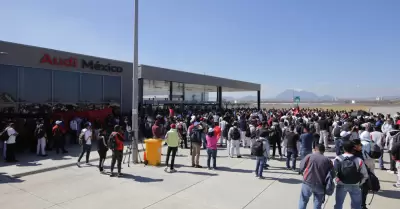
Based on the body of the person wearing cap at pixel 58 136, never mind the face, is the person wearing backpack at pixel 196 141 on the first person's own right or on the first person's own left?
on the first person's own right

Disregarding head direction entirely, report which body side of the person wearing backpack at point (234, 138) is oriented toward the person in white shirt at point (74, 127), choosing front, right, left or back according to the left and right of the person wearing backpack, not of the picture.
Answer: left

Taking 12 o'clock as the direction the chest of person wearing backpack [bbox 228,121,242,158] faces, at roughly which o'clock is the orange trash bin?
The orange trash bin is roughly at 8 o'clock from the person wearing backpack.

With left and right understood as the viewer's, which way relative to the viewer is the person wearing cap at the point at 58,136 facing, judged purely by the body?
facing away from the viewer and to the right of the viewer

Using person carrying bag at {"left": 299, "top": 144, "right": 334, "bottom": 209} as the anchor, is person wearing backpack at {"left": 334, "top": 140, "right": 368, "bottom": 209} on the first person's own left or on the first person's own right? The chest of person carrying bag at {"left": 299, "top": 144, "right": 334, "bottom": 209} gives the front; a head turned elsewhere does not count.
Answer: on the first person's own right

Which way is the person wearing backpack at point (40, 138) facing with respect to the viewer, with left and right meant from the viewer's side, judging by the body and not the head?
facing away from the viewer and to the right of the viewer

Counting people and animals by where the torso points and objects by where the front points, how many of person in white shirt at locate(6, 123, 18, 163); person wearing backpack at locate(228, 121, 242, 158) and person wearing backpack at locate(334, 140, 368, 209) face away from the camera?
2

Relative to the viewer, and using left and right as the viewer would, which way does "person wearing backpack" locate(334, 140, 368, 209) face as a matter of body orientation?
facing away from the viewer

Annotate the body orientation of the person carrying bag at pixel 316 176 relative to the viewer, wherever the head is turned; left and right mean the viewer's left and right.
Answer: facing away from the viewer

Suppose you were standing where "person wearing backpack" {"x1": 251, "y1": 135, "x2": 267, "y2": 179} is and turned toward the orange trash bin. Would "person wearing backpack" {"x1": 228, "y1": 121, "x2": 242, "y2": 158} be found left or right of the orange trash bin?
right

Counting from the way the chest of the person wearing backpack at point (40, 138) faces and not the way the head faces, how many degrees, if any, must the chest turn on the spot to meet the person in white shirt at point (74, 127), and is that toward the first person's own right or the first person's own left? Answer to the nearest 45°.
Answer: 0° — they already face them

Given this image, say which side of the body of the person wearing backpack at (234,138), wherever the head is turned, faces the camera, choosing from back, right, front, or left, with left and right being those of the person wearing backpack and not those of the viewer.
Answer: back

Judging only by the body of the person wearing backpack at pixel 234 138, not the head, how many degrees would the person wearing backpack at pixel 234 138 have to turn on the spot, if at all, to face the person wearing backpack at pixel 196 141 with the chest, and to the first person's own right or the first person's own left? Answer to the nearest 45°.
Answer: approximately 135° to the first person's own left
